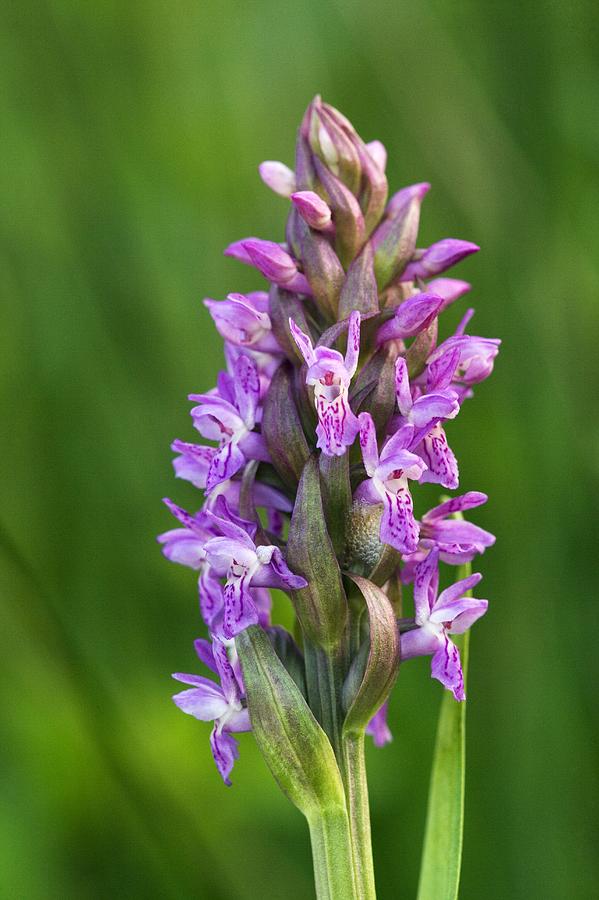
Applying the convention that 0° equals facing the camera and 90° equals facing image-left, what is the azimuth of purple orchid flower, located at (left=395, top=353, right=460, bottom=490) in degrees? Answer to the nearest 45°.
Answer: approximately 315°
